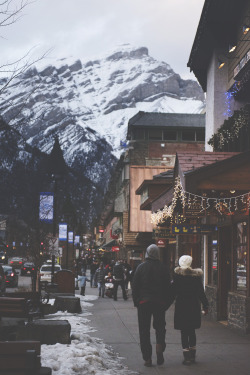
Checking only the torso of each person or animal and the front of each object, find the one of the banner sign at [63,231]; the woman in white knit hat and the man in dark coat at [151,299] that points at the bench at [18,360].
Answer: the banner sign

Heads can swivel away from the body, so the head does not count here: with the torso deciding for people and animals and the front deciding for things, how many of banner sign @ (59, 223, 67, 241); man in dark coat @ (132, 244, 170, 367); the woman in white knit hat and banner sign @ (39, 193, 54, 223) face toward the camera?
2

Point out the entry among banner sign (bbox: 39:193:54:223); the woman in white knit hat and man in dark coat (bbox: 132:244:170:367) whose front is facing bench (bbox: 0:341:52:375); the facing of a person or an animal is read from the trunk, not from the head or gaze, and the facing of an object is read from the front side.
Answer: the banner sign

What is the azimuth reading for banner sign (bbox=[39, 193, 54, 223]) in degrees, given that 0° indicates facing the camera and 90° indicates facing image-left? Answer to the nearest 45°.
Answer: approximately 0°

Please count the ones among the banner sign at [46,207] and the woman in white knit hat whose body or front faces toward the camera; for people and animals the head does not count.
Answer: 1

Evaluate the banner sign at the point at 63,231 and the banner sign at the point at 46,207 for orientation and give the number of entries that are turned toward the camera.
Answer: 2

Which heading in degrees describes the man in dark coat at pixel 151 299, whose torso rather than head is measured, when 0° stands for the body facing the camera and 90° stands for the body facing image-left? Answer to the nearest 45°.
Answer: approximately 180°

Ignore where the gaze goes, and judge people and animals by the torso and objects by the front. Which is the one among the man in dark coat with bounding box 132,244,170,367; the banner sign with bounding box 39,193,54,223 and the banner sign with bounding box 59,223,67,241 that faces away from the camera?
the man in dark coat

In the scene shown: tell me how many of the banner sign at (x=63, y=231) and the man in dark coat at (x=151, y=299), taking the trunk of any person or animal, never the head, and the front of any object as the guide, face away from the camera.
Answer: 1

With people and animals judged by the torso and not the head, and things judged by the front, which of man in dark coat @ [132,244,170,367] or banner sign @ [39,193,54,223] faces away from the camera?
the man in dark coat

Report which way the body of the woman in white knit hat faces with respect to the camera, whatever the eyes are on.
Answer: away from the camera
